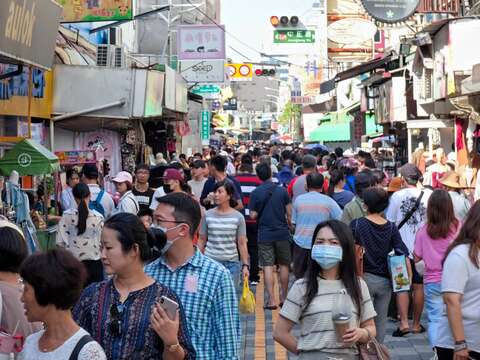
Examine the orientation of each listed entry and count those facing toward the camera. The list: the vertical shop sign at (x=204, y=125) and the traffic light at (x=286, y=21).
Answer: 2

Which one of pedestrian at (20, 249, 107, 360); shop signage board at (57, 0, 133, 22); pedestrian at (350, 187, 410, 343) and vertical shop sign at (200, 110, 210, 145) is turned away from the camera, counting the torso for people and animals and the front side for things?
pedestrian at (350, 187, 410, 343)

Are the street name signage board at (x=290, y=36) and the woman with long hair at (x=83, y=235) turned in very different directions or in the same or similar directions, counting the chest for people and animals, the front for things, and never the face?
very different directions

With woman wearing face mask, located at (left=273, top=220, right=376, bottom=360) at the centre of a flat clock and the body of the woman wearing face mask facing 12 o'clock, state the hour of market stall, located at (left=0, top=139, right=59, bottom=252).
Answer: The market stall is roughly at 5 o'clock from the woman wearing face mask.

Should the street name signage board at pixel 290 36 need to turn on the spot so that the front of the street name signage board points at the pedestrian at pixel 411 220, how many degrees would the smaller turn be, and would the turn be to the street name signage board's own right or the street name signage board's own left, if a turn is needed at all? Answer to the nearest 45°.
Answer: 0° — it already faces them

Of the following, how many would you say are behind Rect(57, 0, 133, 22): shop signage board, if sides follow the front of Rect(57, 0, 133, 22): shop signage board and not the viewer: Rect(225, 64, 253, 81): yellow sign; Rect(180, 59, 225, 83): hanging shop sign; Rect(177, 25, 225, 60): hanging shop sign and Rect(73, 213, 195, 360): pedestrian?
3

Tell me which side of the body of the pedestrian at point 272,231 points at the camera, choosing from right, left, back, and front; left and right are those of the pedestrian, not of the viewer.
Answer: back

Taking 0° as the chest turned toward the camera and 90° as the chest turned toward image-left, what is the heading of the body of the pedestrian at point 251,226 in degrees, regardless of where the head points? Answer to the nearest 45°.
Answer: approximately 180°

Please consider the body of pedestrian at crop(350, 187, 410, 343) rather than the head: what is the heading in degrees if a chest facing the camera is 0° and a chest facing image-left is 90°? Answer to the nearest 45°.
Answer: approximately 180°

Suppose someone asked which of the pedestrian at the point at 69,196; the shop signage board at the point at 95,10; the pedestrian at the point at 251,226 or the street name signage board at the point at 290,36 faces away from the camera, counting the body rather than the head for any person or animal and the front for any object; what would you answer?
the pedestrian at the point at 251,226

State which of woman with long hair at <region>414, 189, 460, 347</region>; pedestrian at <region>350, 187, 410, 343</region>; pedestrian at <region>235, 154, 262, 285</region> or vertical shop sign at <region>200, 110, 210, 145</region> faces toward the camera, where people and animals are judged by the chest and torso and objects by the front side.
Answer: the vertical shop sign
